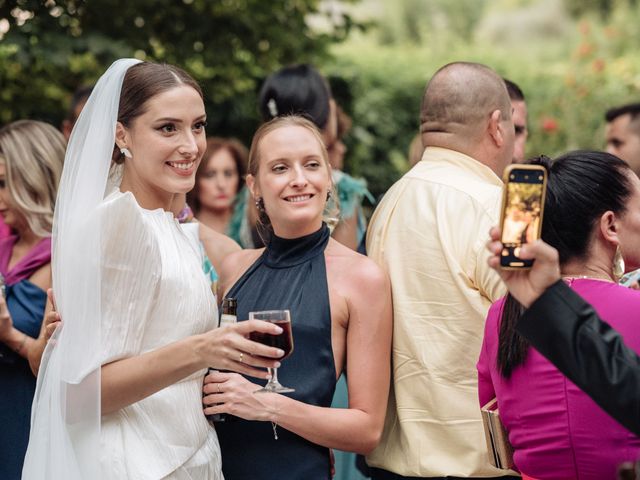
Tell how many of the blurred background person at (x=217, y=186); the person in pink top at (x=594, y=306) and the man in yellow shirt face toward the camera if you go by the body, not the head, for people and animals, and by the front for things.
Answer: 1

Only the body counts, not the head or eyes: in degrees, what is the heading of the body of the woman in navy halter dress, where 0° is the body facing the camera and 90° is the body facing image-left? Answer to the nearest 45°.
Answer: approximately 45°

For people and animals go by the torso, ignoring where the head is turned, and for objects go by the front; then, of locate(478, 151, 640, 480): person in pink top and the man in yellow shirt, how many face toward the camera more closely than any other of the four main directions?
0

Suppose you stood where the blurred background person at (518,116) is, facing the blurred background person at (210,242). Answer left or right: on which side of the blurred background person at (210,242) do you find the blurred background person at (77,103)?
right

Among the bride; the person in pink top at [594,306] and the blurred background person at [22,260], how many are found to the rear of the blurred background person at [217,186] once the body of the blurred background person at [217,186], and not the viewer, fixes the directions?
0

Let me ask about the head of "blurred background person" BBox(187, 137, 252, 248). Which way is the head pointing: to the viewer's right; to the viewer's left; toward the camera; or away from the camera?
toward the camera

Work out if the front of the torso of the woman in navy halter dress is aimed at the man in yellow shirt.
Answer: no

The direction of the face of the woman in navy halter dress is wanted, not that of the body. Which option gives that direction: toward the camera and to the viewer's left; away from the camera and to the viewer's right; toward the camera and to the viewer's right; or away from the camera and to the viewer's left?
toward the camera and to the viewer's right

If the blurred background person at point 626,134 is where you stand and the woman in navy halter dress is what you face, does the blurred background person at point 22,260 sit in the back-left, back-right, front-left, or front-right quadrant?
front-right

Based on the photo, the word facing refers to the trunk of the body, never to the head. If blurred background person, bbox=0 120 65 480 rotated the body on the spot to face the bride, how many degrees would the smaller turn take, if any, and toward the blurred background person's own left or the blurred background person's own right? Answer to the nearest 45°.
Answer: approximately 45° to the blurred background person's own left

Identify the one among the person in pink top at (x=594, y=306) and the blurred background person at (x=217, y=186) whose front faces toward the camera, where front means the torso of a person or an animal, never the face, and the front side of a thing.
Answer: the blurred background person

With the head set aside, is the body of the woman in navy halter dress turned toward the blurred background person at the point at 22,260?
no

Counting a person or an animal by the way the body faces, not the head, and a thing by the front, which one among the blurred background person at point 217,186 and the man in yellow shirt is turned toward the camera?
the blurred background person

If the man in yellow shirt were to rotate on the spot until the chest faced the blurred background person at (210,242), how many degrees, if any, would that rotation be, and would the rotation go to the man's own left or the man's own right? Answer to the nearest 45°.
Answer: approximately 90° to the man's own left

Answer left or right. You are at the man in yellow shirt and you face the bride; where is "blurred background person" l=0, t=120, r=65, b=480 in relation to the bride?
right

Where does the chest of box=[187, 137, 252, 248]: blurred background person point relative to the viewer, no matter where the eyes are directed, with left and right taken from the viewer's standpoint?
facing the viewer

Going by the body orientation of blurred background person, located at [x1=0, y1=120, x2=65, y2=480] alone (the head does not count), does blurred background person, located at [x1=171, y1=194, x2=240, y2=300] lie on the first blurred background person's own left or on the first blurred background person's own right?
on the first blurred background person's own left

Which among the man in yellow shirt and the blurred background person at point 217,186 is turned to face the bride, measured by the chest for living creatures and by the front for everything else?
the blurred background person

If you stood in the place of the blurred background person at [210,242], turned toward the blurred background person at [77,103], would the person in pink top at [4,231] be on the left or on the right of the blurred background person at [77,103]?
left

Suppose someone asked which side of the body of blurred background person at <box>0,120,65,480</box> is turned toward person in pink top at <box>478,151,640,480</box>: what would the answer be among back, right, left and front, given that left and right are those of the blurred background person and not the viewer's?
left
